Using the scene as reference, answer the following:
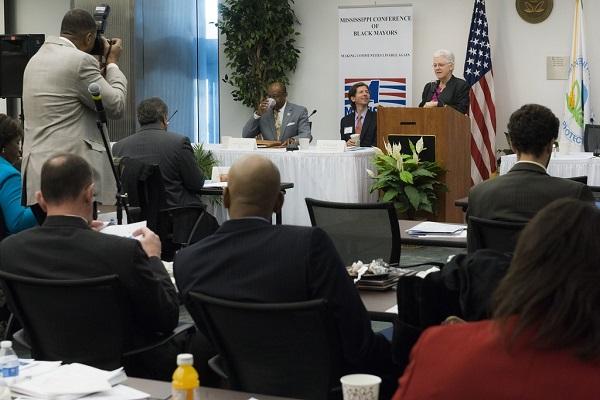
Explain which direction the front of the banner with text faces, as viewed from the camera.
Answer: facing the viewer

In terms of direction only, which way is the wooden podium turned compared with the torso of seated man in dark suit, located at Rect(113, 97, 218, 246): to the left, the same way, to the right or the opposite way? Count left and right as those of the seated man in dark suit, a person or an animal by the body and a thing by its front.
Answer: the opposite way

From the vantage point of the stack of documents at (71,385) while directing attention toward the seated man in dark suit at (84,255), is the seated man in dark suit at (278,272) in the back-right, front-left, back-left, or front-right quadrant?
front-right

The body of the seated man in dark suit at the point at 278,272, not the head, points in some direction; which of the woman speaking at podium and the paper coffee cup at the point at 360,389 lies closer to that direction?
the woman speaking at podium

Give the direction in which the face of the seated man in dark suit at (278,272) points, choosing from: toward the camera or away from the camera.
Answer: away from the camera

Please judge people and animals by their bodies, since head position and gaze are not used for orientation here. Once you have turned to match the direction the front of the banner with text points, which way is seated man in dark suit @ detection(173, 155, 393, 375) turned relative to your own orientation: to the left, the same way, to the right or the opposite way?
the opposite way

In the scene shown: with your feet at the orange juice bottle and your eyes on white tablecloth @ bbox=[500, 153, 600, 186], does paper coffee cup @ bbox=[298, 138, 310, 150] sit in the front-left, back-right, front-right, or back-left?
front-left

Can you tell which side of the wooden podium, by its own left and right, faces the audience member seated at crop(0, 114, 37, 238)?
front

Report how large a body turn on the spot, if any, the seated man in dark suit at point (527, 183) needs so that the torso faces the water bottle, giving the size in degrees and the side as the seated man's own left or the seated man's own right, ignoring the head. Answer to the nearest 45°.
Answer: approximately 135° to the seated man's own left

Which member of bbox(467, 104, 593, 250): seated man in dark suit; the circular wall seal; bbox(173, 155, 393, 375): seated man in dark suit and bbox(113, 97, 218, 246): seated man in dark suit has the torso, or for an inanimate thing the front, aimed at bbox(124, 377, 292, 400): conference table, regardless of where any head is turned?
the circular wall seal

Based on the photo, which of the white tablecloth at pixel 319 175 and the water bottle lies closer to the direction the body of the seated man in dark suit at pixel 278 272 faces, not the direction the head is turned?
the white tablecloth

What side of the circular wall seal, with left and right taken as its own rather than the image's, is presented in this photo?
front

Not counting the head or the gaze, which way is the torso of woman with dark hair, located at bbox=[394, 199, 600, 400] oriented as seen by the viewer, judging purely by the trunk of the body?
away from the camera

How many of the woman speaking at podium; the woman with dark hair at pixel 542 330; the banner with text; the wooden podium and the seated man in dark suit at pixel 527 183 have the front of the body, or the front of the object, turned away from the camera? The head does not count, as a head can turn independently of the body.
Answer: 2

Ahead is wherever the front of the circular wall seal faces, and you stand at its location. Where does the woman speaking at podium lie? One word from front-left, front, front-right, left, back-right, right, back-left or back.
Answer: front-right

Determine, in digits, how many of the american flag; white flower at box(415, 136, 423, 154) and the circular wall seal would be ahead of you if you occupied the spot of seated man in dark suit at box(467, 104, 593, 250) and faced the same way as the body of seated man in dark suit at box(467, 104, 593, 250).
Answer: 3

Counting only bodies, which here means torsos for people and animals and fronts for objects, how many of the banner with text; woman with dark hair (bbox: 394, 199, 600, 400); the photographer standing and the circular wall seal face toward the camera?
2

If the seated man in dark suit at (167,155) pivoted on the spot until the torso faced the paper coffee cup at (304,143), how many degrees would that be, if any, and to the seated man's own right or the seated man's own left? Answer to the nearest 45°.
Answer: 0° — they already face it

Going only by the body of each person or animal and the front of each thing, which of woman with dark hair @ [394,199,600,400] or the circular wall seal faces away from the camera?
the woman with dark hair

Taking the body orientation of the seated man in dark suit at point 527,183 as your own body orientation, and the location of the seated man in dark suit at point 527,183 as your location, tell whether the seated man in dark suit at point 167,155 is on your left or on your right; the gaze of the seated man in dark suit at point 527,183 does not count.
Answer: on your left

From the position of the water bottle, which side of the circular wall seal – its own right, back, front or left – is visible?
front

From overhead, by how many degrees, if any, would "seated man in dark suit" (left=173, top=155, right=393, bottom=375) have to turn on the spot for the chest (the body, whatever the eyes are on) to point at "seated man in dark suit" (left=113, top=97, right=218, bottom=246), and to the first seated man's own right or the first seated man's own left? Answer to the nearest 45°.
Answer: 0° — they already face them
